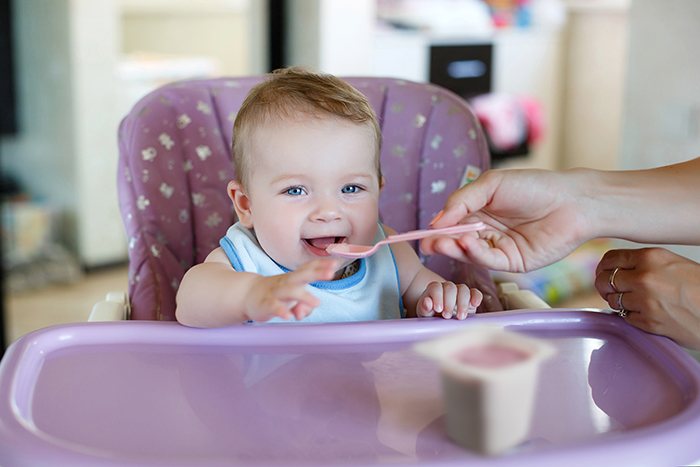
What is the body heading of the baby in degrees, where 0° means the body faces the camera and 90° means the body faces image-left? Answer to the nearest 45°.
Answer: approximately 0°

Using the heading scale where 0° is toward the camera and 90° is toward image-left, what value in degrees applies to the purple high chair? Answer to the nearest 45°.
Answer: approximately 0°
